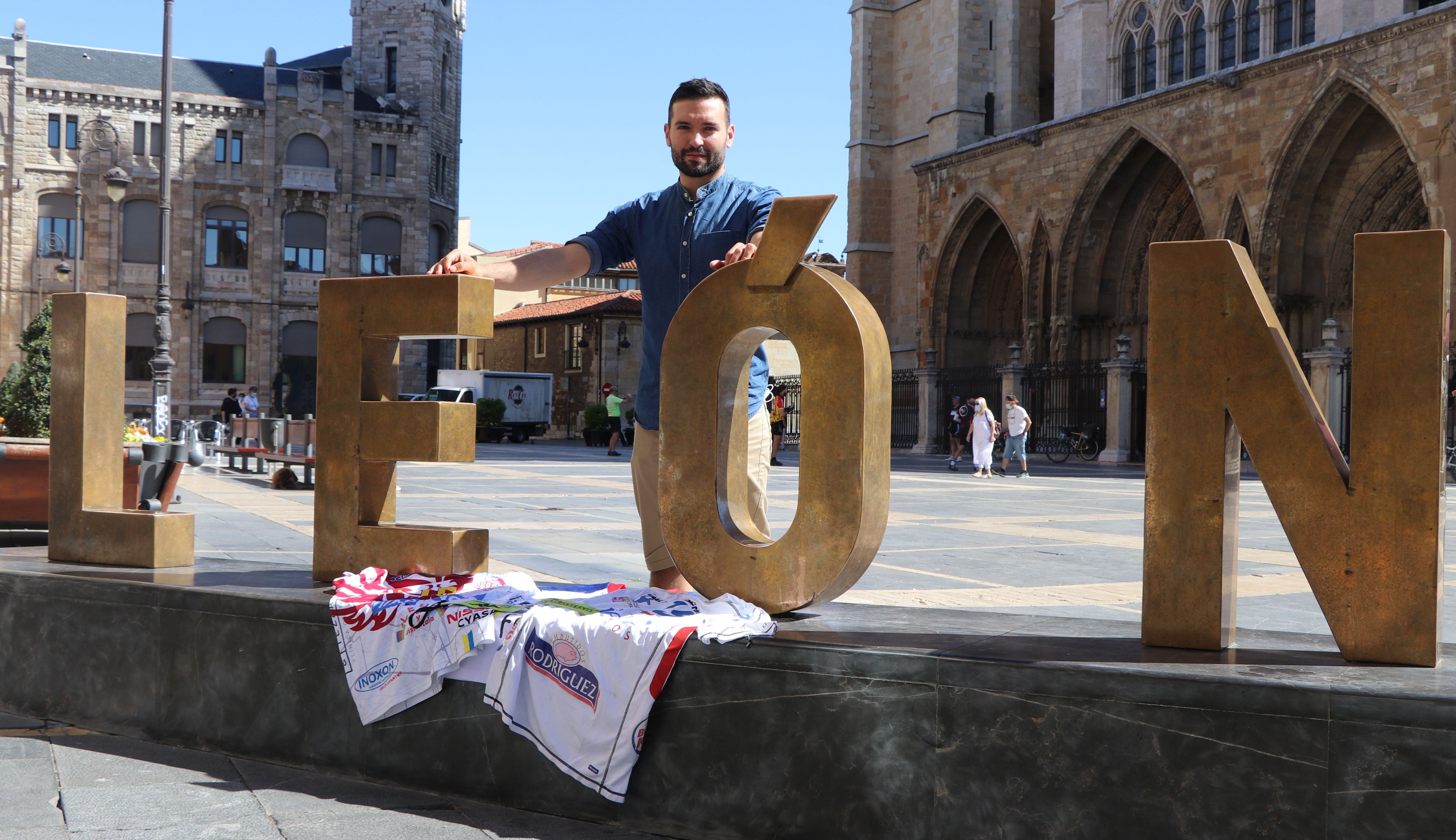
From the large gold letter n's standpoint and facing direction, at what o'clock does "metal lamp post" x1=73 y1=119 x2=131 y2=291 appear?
The metal lamp post is roughly at 4 o'clock from the large gold letter n.

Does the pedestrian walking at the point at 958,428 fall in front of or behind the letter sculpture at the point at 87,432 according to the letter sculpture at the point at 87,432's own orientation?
behind

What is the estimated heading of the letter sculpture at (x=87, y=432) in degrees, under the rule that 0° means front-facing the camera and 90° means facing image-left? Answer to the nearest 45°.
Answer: approximately 45°

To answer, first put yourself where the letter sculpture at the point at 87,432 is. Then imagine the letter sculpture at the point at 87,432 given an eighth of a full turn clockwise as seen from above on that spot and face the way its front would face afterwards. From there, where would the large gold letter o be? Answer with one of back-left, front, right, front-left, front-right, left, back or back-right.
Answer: back-left

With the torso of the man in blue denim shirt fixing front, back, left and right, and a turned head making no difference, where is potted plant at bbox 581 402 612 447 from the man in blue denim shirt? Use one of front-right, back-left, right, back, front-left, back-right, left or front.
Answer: back

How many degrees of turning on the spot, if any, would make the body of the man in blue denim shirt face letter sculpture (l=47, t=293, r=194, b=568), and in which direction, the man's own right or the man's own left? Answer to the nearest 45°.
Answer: approximately 90° to the man's own right
